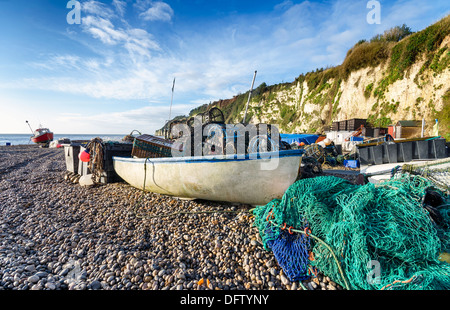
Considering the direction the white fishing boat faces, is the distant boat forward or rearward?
forward

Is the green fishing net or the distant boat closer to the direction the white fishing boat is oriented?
the green fishing net

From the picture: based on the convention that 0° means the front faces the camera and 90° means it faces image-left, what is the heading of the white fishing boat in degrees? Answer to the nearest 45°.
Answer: approximately 315°

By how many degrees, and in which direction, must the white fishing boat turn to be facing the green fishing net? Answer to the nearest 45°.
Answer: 0° — it already faces it
